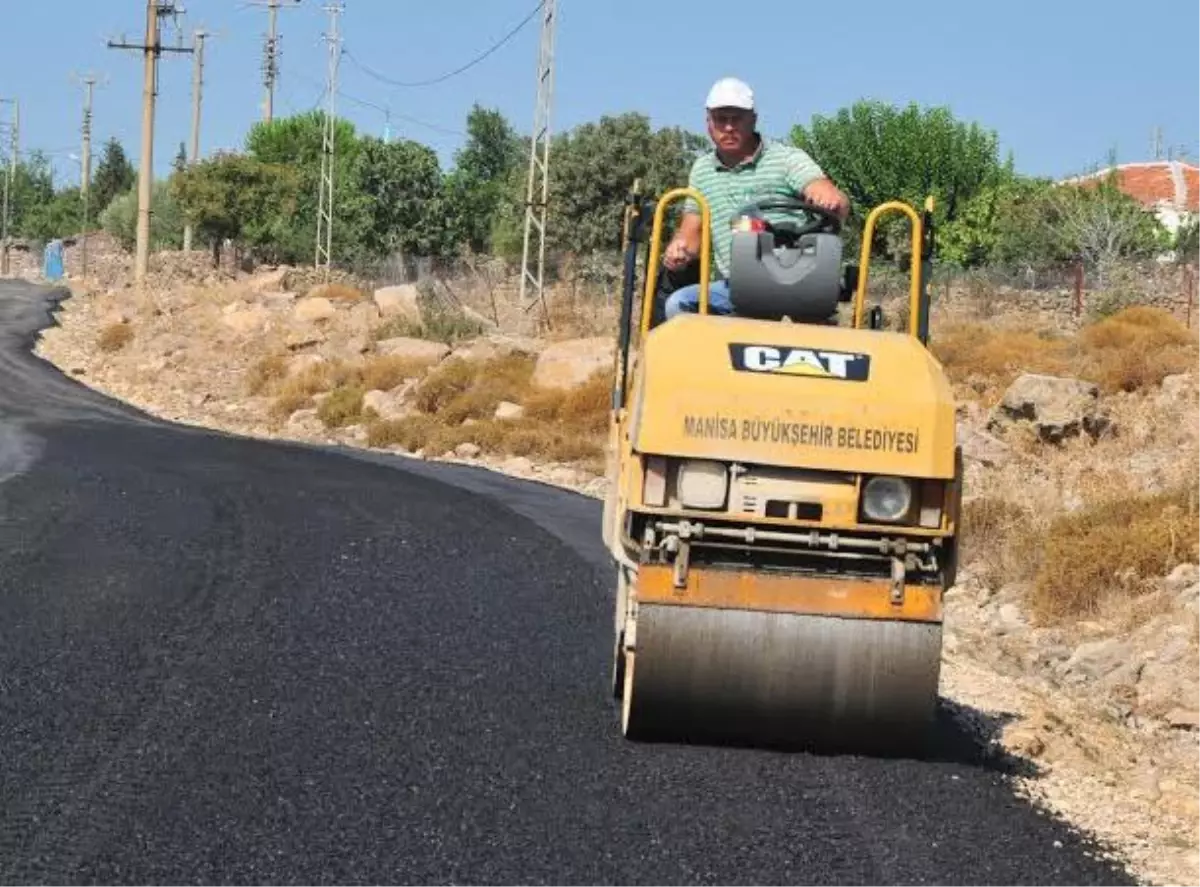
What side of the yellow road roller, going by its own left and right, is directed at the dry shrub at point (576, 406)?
back

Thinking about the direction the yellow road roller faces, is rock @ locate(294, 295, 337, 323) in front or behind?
behind

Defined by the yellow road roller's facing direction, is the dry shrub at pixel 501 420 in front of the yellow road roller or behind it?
behind

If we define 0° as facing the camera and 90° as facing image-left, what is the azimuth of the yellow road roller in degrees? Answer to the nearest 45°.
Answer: approximately 0°

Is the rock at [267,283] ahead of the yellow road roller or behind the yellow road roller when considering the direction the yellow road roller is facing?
behind

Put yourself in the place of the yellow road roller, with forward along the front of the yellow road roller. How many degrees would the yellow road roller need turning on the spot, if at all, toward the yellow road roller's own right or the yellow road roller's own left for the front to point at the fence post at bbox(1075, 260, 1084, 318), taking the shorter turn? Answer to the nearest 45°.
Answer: approximately 180°

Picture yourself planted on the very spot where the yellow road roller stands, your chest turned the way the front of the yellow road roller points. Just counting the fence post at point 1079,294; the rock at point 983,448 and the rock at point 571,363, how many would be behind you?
3

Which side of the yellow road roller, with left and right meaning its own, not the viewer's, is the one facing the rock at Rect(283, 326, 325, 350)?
back

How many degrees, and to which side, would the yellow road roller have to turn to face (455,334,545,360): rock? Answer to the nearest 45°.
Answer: approximately 180°

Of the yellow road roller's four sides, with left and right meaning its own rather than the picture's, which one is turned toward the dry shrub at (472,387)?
back

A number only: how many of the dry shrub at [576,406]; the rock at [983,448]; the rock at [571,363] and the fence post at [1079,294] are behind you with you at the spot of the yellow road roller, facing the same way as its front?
4
